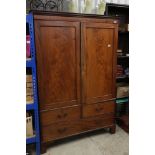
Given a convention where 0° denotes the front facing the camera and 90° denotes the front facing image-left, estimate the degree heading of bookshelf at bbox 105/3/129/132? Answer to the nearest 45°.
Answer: approximately 45°

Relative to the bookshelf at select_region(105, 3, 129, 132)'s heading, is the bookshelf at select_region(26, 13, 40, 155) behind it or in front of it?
in front
